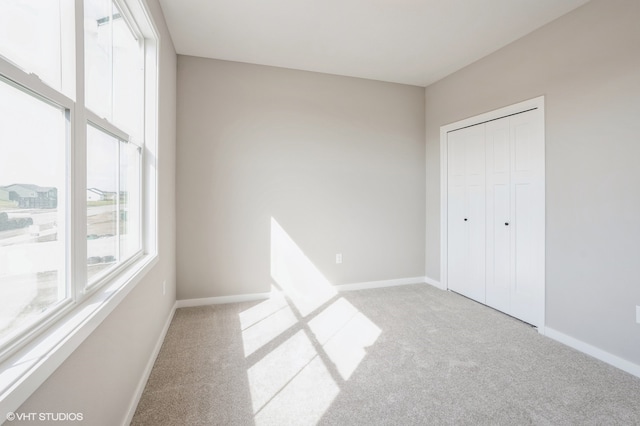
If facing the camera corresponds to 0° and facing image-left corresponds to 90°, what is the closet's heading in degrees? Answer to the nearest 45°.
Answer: approximately 45°

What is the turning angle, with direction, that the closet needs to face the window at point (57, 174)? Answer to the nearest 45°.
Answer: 0° — it already faces it
